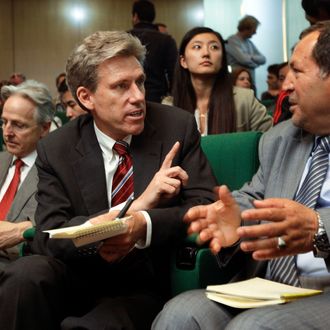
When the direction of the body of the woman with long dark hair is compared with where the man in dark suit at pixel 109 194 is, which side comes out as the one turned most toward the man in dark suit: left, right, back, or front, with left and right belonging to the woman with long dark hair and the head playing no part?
front

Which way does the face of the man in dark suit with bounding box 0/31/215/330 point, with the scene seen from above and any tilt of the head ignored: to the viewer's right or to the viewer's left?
to the viewer's right

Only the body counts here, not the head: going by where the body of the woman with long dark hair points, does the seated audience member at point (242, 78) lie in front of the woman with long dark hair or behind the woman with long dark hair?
behind

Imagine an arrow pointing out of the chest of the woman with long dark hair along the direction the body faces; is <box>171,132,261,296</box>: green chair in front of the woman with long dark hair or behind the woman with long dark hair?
in front

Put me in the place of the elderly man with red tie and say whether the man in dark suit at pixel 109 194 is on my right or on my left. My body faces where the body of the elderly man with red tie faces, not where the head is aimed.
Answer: on my left

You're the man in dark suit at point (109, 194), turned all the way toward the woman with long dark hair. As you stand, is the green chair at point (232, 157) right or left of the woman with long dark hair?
right

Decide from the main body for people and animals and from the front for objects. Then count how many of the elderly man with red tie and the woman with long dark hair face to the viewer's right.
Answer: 0

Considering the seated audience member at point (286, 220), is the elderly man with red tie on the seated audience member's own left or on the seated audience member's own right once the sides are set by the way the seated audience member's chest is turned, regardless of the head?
on the seated audience member's own right

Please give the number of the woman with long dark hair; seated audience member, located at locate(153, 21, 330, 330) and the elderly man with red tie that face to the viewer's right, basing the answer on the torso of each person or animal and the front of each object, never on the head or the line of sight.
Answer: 0

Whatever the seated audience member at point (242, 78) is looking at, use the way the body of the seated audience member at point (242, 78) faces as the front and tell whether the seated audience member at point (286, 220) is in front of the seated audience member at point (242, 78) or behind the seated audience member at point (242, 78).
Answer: in front

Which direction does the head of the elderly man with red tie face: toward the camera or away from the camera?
toward the camera

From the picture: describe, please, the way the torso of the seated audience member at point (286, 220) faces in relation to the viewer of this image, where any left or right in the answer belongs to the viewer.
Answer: facing the viewer and to the left of the viewer

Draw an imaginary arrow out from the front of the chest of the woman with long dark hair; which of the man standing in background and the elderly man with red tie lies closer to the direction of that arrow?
the elderly man with red tie

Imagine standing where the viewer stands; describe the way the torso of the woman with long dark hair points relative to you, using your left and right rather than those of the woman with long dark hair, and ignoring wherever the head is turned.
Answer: facing the viewer
